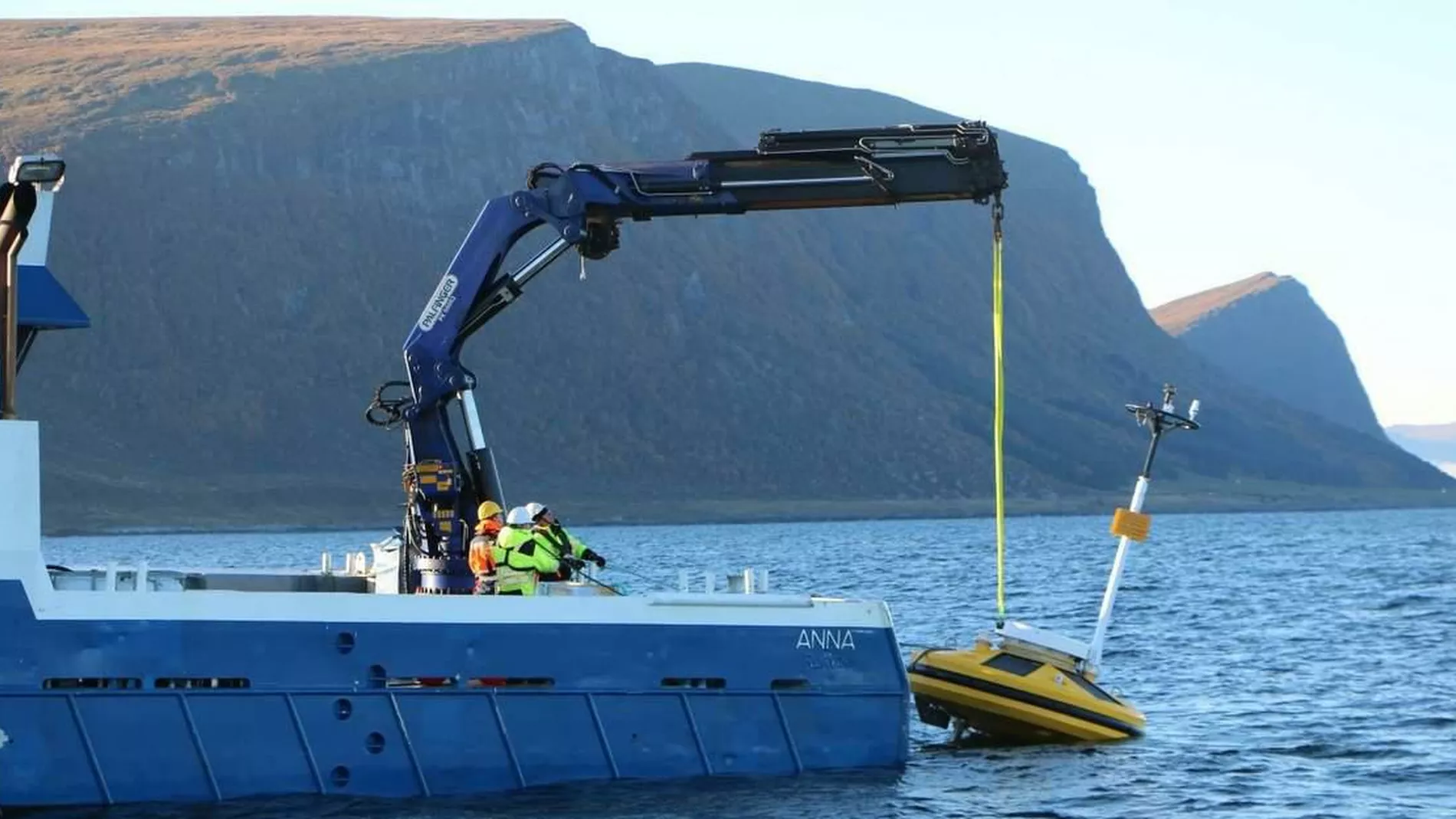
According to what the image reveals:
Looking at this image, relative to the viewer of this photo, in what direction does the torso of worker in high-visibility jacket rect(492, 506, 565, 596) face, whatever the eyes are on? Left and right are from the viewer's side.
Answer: facing away from the viewer and to the right of the viewer

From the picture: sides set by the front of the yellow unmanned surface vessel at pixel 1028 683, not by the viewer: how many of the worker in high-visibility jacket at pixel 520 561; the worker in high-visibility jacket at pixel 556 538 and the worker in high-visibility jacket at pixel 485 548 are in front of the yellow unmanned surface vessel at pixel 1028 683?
0

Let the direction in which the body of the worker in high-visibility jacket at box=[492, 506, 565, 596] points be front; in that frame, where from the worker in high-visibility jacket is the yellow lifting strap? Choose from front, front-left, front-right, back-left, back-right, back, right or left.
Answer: front-right

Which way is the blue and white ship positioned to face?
to the viewer's left

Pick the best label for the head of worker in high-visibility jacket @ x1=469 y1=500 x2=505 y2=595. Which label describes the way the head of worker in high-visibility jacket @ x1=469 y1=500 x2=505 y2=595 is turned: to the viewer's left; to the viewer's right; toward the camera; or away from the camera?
to the viewer's right

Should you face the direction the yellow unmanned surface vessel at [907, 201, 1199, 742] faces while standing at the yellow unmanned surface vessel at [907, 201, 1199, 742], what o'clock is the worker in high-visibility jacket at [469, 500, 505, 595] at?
The worker in high-visibility jacket is roughly at 5 o'clock from the yellow unmanned surface vessel.

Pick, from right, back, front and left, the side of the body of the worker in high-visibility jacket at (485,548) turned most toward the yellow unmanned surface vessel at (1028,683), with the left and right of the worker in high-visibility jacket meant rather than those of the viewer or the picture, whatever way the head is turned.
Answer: front

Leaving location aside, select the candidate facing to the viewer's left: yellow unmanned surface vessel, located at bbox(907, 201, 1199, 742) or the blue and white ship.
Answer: the blue and white ship

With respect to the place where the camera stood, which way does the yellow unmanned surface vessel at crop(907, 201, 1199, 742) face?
facing to the right of the viewer

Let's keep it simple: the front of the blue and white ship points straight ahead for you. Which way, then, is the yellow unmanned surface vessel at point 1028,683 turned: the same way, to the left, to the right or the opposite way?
the opposite way

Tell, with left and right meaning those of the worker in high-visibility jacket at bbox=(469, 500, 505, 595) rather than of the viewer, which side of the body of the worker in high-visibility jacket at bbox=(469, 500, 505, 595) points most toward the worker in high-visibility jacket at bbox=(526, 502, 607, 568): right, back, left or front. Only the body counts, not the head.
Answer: front

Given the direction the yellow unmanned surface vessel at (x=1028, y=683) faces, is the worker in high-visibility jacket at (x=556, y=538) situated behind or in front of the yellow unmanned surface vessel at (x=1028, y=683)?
behind

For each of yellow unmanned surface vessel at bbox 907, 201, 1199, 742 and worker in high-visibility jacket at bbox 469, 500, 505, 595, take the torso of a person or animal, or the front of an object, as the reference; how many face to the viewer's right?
2
